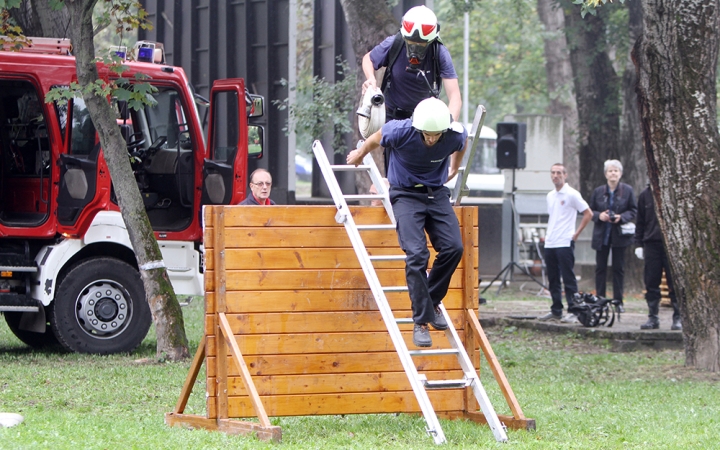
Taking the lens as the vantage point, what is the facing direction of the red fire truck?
facing to the right of the viewer

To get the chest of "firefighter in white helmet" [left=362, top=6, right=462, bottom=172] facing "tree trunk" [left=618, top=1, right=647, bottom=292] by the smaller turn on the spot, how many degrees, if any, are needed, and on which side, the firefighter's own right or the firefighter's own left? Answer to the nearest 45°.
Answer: approximately 180°

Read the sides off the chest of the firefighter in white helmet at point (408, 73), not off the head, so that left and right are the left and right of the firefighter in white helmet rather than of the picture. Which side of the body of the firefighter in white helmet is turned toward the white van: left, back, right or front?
back

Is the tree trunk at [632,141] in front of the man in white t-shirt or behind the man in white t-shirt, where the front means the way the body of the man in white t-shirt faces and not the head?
behind

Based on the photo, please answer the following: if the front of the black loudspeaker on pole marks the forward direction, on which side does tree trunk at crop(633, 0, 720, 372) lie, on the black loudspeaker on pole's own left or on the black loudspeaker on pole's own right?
on the black loudspeaker on pole's own left

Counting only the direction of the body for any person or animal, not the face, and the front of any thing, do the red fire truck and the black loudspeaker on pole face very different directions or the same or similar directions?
very different directions

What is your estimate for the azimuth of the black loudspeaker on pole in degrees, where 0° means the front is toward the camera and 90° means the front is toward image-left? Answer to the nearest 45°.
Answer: approximately 45°

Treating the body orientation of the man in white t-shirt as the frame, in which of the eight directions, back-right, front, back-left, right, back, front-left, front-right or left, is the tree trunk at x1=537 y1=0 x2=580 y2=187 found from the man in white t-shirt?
back-right

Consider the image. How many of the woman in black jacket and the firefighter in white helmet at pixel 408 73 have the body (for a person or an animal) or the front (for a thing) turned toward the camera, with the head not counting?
2

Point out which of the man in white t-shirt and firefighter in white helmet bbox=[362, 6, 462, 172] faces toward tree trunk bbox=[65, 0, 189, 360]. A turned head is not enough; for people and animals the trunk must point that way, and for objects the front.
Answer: the man in white t-shirt
